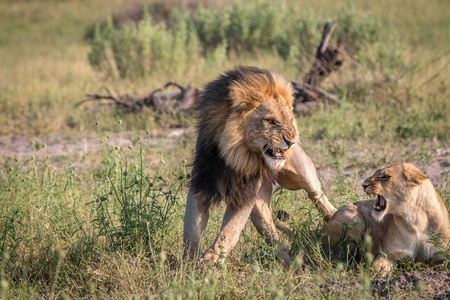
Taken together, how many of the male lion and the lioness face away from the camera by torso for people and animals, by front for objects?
0
